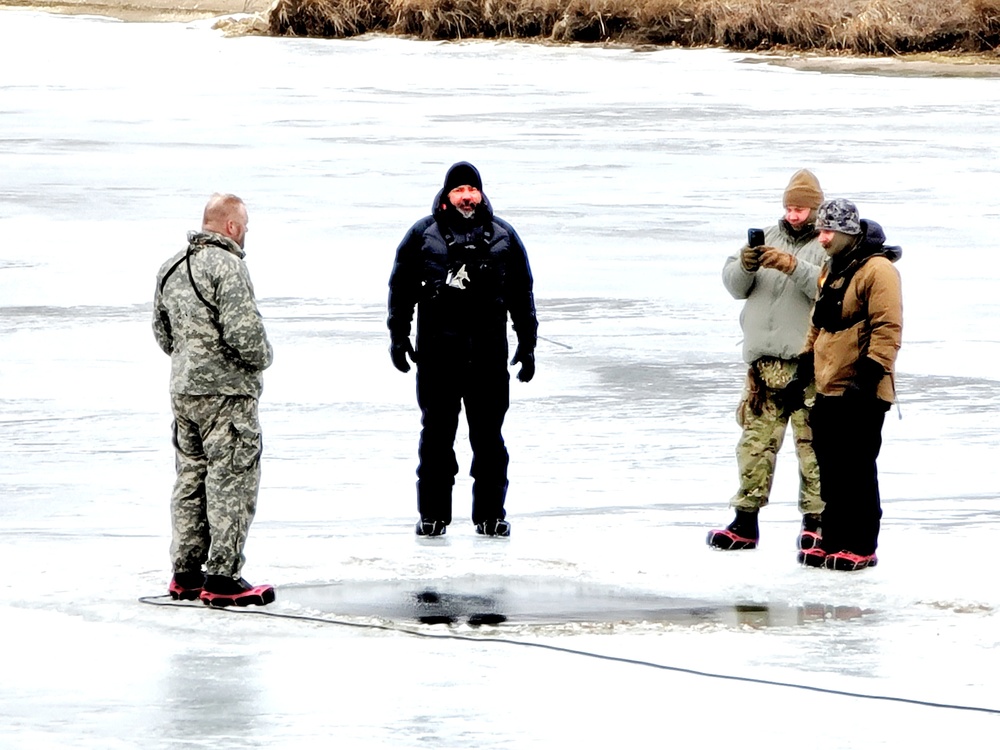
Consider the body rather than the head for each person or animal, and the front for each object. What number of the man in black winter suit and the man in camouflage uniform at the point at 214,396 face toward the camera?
1

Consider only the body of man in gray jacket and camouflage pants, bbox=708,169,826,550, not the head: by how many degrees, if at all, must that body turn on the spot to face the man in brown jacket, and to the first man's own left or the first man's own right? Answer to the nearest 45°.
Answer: approximately 90° to the first man's own left

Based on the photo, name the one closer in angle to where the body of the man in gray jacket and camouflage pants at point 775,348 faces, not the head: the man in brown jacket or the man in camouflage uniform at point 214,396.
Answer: the man in camouflage uniform

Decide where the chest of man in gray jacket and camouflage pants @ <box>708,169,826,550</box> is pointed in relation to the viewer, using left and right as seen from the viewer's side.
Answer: facing the viewer and to the left of the viewer

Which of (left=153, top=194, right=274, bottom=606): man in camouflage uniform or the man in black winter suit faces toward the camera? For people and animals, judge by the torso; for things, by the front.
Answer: the man in black winter suit

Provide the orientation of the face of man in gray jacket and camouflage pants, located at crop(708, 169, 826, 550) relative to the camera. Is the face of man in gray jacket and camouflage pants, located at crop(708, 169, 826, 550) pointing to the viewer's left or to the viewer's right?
to the viewer's left

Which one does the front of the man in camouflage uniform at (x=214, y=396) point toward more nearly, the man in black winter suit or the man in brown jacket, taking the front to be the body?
the man in black winter suit

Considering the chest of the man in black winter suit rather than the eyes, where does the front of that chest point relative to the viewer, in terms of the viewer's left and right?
facing the viewer

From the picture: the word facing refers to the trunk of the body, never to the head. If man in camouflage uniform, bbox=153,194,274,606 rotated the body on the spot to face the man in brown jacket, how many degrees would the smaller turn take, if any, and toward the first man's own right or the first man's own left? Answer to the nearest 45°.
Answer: approximately 45° to the first man's own right

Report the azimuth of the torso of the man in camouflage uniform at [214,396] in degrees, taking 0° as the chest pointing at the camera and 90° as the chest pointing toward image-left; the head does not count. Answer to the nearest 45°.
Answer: approximately 225°

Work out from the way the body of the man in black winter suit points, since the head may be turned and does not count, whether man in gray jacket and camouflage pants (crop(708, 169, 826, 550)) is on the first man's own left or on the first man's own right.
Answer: on the first man's own left

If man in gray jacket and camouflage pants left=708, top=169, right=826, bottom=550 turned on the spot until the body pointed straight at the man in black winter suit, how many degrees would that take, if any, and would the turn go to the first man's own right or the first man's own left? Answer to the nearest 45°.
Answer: approximately 45° to the first man's own right

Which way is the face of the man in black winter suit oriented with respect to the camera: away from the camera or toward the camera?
toward the camera

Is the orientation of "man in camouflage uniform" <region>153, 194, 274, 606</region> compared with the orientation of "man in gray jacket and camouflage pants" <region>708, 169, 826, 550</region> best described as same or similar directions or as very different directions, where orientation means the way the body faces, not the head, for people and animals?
very different directions
